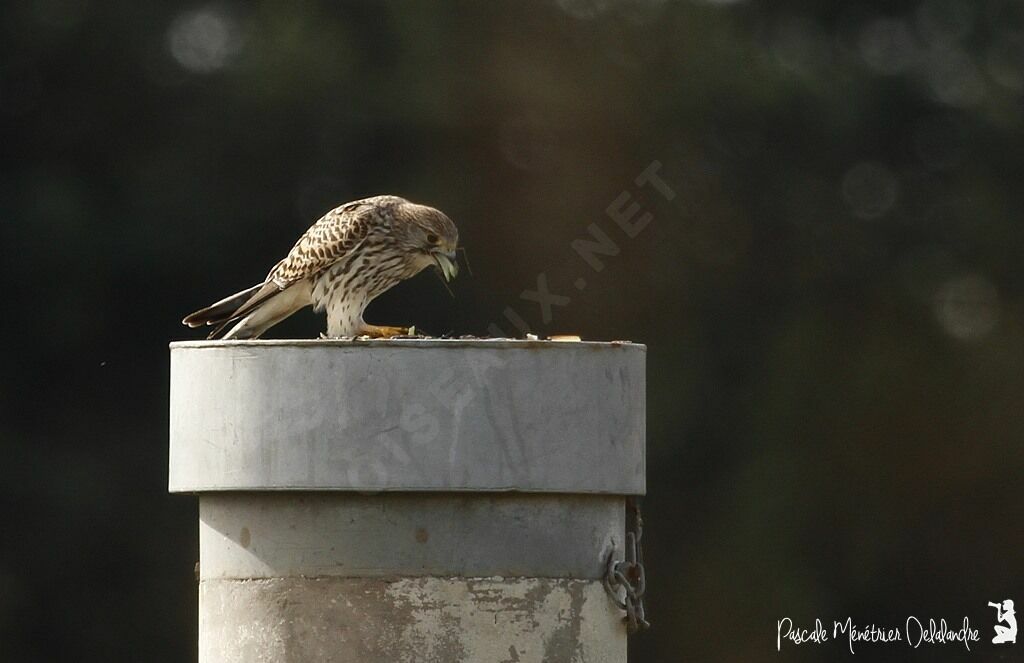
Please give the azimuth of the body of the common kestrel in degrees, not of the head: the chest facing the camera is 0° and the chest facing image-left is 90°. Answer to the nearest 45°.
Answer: approximately 270°
